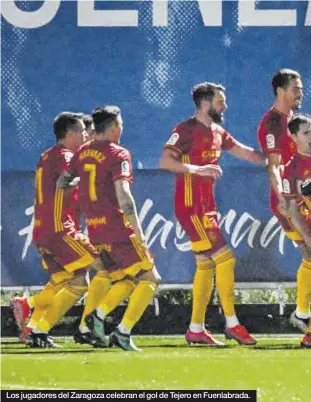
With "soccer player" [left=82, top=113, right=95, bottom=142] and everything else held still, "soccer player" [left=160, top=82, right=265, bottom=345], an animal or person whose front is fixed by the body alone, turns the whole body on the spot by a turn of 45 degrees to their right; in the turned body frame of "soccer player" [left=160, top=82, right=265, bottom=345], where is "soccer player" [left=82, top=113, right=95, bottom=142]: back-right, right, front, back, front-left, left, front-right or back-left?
right

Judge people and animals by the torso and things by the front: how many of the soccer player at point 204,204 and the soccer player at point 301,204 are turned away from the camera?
0

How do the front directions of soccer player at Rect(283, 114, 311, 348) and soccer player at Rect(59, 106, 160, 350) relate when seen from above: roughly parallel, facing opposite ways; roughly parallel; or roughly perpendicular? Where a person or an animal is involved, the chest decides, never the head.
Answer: roughly perpendicular

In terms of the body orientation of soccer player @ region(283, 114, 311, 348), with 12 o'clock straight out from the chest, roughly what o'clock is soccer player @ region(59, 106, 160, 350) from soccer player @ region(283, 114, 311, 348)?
soccer player @ region(59, 106, 160, 350) is roughly at 4 o'clock from soccer player @ region(283, 114, 311, 348).

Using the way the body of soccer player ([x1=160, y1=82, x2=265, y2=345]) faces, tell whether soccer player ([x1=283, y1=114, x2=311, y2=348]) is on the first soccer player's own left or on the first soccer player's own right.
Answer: on the first soccer player's own left

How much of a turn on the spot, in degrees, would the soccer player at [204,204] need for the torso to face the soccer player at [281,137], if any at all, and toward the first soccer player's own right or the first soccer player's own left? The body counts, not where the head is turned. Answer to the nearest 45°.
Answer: approximately 45° to the first soccer player's own left

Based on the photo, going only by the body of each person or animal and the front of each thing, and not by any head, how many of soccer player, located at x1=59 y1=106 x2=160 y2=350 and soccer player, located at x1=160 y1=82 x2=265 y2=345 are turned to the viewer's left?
0

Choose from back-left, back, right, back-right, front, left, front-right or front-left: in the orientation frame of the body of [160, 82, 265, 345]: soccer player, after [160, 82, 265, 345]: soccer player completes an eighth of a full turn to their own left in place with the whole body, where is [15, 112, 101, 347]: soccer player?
back
